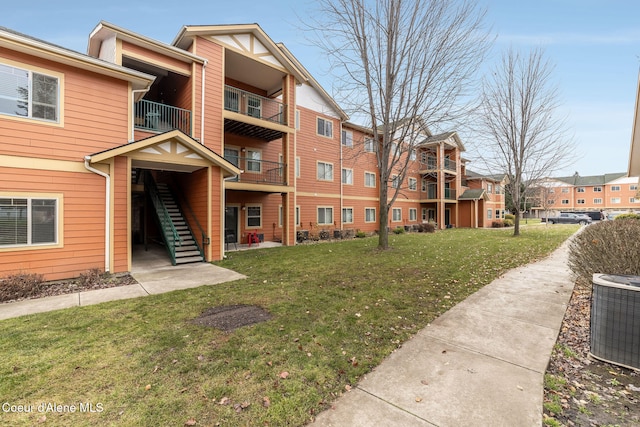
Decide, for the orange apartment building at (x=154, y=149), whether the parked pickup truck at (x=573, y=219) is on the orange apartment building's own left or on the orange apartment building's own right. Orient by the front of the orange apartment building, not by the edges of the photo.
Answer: on the orange apartment building's own left

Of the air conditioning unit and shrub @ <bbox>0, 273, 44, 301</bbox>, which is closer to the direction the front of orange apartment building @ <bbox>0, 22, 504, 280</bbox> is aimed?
the air conditioning unit

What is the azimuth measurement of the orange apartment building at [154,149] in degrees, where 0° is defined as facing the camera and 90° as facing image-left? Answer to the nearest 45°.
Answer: approximately 315°

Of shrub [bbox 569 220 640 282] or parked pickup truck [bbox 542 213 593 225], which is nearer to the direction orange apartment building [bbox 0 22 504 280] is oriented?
the shrub

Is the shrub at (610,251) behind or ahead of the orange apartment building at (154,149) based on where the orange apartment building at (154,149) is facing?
ahead

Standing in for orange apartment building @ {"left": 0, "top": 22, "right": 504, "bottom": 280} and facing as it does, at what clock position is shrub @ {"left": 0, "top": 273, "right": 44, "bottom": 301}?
The shrub is roughly at 2 o'clock from the orange apartment building.

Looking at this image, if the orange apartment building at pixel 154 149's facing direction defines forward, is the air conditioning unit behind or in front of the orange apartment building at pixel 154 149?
in front
